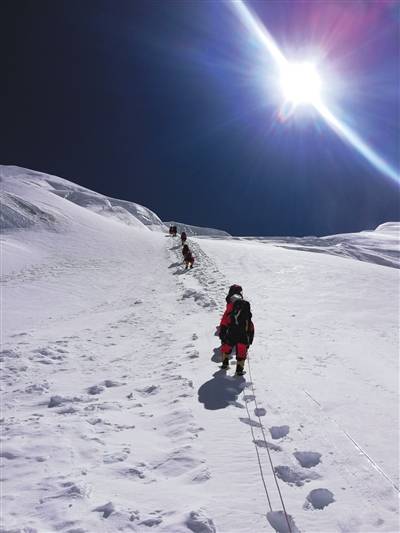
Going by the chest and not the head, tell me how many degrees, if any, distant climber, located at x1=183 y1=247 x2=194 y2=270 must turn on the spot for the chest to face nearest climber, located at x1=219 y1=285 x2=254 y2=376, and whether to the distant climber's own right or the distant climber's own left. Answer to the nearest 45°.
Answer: approximately 180°

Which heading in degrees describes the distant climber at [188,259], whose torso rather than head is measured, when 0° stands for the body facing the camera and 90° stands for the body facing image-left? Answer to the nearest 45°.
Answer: approximately 180°
